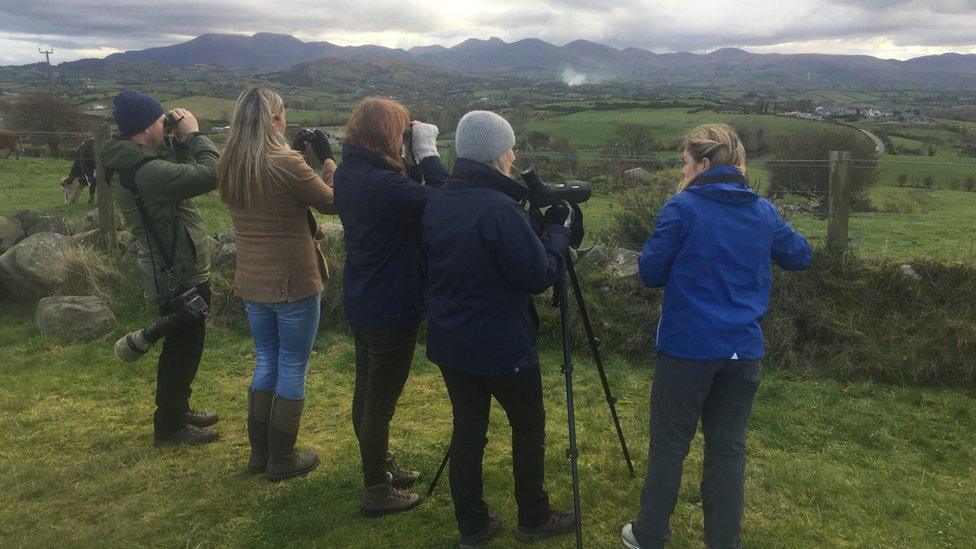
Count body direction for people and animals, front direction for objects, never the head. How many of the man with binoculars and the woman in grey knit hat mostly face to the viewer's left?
0

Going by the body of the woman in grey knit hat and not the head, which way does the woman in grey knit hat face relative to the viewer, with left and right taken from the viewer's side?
facing away from the viewer and to the right of the viewer

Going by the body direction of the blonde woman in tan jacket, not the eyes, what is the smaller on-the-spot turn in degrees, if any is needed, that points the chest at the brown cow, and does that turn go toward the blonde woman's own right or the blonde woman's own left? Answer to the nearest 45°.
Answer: approximately 45° to the blonde woman's own left

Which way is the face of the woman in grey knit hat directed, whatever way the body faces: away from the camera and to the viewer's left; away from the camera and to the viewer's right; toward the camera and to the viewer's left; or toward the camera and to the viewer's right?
away from the camera and to the viewer's right

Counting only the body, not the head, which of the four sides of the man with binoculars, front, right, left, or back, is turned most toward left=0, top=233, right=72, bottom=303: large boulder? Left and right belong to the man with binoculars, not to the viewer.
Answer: left

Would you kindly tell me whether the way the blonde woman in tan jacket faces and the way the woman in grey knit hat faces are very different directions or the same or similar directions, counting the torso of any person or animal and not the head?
same or similar directions

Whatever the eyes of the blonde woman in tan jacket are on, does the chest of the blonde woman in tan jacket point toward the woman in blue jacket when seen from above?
no

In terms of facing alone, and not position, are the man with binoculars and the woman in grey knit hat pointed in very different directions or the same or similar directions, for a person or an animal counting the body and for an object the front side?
same or similar directions

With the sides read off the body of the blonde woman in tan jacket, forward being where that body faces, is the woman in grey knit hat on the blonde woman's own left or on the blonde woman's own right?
on the blonde woman's own right

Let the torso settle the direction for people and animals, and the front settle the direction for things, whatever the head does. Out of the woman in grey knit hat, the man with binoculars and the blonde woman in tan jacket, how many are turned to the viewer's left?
0

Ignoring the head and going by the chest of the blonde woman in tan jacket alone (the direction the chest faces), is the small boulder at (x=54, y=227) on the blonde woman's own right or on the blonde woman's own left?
on the blonde woman's own left

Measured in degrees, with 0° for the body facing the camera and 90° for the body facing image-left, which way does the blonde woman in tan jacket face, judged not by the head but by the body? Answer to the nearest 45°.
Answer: approximately 225°

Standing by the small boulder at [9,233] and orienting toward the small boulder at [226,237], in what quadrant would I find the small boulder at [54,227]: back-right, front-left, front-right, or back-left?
front-left
